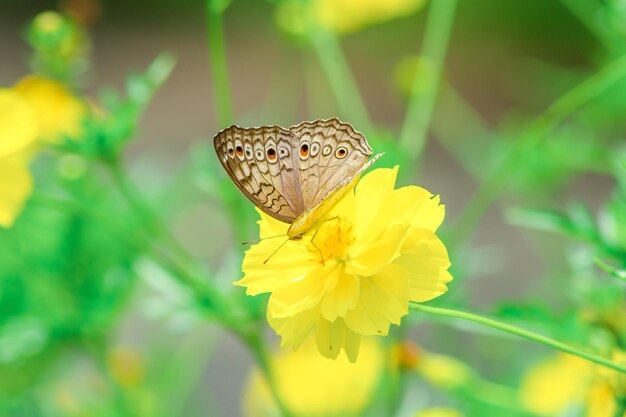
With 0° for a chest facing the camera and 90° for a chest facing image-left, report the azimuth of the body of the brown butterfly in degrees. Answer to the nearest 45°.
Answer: approximately 90°

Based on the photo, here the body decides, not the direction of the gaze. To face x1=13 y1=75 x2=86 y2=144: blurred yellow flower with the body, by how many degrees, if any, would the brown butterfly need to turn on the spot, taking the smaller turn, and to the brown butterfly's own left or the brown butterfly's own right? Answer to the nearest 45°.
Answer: approximately 45° to the brown butterfly's own right
